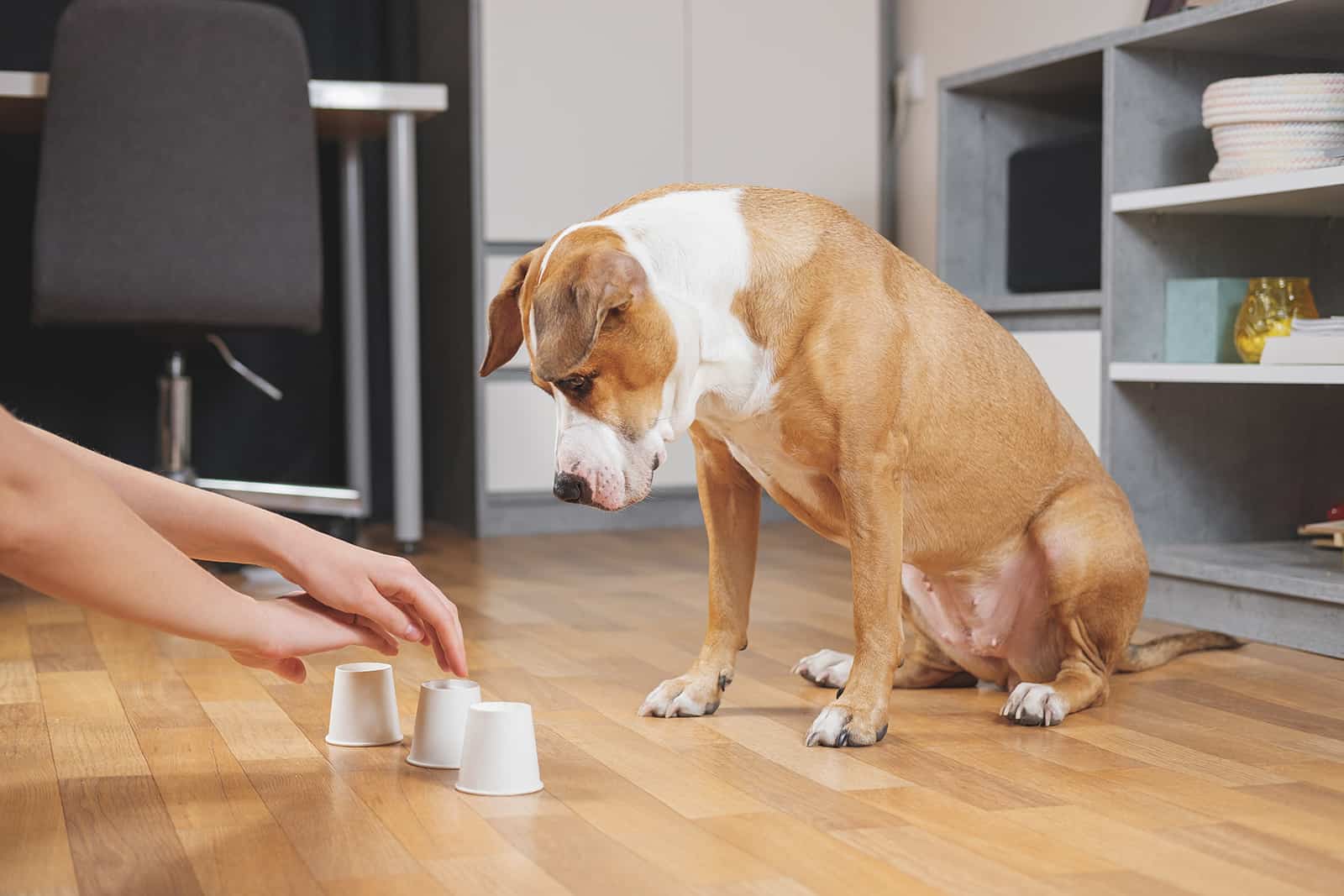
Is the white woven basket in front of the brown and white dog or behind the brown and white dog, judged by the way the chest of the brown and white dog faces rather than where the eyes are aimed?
behind

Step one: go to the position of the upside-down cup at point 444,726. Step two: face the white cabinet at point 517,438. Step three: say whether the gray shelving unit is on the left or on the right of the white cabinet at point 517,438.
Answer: right

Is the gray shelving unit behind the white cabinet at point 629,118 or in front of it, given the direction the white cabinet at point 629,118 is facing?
in front

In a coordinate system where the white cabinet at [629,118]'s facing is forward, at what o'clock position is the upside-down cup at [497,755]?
The upside-down cup is roughly at 12 o'clock from the white cabinet.

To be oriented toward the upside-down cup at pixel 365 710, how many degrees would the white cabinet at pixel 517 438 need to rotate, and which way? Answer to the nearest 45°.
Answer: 0° — it already faces it

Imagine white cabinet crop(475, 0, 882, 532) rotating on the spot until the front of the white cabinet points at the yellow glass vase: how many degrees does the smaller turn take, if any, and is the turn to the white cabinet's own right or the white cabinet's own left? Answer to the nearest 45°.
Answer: approximately 45° to the white cabinet's own left

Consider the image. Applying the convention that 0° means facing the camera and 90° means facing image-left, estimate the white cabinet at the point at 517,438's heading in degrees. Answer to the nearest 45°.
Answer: approximately 0°

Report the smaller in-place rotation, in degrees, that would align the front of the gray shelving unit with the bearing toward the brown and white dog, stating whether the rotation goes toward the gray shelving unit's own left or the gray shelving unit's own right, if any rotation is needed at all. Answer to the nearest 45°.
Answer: approximately 45° to the gray shelving unit's own left

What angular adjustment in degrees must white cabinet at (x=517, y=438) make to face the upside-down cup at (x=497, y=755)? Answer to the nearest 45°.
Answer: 0° — it already faces it

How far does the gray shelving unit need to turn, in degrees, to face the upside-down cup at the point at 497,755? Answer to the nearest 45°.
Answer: approximately 45° to its left
